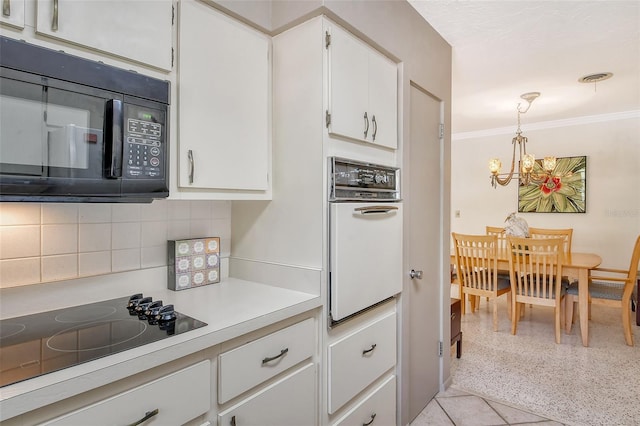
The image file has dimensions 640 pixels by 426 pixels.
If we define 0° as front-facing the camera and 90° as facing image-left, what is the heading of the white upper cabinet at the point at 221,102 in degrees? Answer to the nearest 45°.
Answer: approximately 315°

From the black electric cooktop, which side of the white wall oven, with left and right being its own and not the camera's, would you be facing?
right

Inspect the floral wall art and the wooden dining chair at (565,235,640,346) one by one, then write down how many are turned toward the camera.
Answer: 1

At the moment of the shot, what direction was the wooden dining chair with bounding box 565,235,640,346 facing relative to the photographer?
facing to the left of the viewer

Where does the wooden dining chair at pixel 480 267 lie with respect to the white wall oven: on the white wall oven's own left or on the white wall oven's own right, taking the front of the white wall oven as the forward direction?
on the white wall oven's own left

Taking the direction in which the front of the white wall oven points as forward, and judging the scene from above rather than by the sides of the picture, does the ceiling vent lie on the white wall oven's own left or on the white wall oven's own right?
on the white wall oven's own left

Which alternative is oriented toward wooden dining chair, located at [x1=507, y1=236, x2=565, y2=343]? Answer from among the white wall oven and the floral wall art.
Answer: the floral wall art

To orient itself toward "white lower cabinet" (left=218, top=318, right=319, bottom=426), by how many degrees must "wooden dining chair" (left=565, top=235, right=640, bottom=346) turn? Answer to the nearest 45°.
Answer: approximately 90° to its left

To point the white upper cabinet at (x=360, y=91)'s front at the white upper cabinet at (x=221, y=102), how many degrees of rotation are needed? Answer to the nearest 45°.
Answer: approximately 90° to its right

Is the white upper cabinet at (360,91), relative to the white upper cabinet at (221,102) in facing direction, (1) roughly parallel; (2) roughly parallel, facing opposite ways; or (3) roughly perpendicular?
roughly parallel

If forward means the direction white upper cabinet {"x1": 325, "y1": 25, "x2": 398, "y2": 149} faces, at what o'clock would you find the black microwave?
The black microwave is roughly at 3 o'clock from the white upper cabinet.

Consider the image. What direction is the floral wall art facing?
toward the camera

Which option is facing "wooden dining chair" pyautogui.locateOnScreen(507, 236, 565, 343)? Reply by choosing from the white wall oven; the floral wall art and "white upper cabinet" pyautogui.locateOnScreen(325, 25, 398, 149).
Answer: the floral wall art

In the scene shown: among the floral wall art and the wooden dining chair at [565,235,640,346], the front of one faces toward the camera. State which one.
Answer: the floral wall art

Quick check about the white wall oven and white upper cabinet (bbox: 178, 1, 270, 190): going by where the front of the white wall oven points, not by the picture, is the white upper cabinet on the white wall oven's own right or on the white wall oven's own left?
on the white wall oven's own right

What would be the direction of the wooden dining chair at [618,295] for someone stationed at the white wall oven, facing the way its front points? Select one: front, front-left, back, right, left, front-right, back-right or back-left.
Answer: left

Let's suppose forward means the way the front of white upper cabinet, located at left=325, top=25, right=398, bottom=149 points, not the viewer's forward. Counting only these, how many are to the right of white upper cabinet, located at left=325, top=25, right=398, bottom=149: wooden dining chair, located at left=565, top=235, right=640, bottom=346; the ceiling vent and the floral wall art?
0

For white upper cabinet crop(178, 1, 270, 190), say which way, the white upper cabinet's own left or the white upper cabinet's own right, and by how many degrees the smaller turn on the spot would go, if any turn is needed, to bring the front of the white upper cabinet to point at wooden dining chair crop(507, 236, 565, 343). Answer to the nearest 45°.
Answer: approximately 90° to the white upper cabinet's own left

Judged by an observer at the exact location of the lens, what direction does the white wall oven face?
facing the viewer and to the right of the viewer
